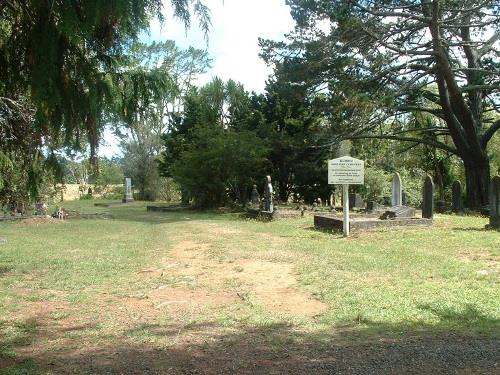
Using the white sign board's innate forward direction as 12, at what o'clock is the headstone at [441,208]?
The headstone is roughly at 7 o'clock from the white sign board.

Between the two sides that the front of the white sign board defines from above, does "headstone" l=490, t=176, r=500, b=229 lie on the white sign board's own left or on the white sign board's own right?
on the white sign board's own left

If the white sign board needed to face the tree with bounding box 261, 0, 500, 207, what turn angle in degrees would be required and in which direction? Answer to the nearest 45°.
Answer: approximately 180°

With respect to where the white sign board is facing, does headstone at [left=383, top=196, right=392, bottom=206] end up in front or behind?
behind

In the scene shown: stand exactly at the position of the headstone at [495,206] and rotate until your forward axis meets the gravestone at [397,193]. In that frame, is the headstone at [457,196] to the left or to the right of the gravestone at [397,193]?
right

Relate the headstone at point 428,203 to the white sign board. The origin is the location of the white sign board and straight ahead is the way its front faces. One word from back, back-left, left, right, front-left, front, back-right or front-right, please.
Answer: back-left

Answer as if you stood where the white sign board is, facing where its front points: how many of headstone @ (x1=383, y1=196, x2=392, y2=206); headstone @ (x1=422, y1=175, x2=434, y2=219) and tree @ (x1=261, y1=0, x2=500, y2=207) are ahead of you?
0

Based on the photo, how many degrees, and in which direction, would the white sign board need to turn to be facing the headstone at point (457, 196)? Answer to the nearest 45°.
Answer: approximately 135° to its left

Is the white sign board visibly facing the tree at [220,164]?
no

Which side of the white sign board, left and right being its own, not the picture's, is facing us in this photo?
front

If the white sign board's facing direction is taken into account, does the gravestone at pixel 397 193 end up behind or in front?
behind

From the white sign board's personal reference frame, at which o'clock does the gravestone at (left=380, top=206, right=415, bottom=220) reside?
The gravestone is roughly at 7 o'clock from the white sign board.

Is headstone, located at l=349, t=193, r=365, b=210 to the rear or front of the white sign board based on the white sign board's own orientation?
to the rear

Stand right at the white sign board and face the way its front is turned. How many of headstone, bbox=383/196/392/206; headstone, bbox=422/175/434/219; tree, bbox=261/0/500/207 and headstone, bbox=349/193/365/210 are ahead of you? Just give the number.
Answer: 0
